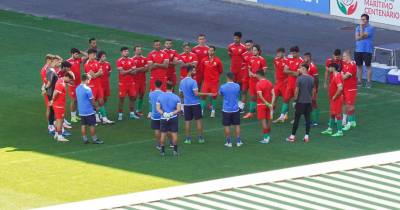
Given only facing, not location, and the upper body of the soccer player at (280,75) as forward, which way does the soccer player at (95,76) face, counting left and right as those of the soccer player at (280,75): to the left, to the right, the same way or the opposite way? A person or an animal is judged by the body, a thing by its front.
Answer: to the left

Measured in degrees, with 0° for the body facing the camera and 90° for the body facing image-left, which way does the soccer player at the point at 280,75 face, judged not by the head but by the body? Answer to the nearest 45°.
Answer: approximately 45°

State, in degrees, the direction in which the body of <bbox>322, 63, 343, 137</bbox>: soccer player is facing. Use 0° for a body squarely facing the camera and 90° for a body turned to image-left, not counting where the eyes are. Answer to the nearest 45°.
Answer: approximately 90°

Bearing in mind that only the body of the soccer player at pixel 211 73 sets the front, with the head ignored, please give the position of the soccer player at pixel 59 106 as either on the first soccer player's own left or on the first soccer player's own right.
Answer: on the first soccer player's own right

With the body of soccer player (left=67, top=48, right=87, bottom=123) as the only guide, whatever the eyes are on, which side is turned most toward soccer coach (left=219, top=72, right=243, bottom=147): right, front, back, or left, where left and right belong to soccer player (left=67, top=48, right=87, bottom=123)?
front

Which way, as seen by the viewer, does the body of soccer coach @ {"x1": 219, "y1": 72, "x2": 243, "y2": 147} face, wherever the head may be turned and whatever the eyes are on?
away from the camera

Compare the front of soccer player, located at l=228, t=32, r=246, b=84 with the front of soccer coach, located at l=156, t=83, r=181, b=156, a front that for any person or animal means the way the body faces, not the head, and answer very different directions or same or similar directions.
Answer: very different directions

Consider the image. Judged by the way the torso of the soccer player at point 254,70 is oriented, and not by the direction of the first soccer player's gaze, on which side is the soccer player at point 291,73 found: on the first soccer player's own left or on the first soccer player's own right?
on the first soccer player's own left

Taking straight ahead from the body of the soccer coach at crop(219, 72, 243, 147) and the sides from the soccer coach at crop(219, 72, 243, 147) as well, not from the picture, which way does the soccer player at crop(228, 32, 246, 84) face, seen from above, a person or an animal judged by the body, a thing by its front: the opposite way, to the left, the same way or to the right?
the opposite way

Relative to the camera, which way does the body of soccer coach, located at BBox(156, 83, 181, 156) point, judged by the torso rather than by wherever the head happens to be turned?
away from the camera

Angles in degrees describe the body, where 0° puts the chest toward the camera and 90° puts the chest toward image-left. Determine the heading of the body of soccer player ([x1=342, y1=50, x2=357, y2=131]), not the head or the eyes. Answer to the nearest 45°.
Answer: approximately 45°

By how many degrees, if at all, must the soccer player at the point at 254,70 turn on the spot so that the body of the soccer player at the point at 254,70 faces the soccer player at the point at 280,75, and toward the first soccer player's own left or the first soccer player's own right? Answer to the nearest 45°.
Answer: approximately 135° to the first soccer player's own left
